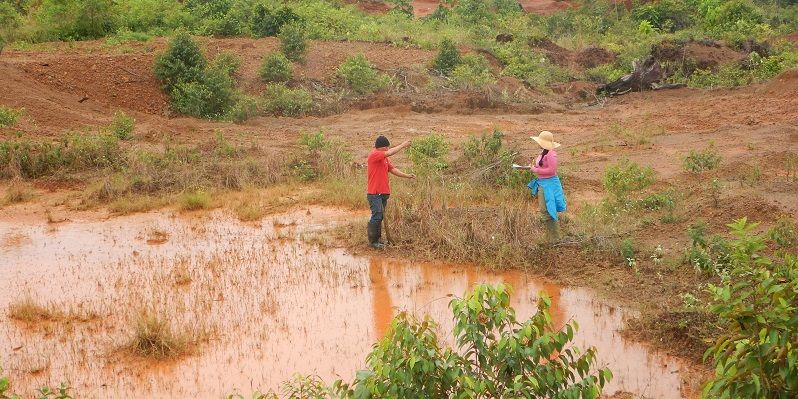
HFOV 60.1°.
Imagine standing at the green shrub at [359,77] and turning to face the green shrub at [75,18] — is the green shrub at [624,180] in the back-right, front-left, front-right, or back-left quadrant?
back-left

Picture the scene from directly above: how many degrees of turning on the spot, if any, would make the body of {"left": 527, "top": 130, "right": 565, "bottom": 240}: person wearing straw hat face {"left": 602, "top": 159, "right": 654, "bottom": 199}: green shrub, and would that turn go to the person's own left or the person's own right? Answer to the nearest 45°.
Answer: approximately 135° to the person's own right

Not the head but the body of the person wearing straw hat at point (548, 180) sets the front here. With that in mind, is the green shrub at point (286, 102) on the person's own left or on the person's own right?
on the person's own right

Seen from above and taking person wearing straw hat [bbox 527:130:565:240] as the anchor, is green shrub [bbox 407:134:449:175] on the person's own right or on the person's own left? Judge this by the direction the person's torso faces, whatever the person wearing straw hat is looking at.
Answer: on the person's own right

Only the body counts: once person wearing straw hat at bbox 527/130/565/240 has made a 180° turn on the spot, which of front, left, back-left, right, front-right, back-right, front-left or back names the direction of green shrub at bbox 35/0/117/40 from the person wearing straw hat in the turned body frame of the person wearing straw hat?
back-left

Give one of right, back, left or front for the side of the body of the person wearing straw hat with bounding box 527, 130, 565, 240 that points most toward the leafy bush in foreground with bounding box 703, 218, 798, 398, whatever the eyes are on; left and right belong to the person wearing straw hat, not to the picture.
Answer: left

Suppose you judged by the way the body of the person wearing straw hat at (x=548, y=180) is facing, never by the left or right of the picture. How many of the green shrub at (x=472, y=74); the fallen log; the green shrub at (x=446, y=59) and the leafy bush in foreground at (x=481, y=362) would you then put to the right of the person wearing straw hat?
3

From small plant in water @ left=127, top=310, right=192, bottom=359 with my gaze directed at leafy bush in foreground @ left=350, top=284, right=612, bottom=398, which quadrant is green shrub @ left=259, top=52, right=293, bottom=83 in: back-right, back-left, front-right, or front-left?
back-left

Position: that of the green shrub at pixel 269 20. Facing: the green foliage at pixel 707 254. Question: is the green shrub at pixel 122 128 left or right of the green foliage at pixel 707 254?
right

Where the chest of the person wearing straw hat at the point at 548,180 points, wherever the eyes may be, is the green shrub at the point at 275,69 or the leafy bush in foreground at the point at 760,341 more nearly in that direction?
the green shrub

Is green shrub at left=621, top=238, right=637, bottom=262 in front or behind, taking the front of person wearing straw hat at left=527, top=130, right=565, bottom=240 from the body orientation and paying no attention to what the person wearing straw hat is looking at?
behind

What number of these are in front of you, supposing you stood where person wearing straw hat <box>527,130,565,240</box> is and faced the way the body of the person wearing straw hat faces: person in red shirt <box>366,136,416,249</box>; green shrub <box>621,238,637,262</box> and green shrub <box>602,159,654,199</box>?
1

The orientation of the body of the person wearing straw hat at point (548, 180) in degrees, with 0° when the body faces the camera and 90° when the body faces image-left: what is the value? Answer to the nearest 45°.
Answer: approximately 90°

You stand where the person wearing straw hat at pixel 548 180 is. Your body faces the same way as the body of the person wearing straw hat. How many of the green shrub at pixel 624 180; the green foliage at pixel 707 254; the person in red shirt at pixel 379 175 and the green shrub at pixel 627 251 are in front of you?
1

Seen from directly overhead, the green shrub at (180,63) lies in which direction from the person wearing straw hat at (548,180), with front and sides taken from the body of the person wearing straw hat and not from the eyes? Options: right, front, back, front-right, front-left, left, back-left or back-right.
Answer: front-right
